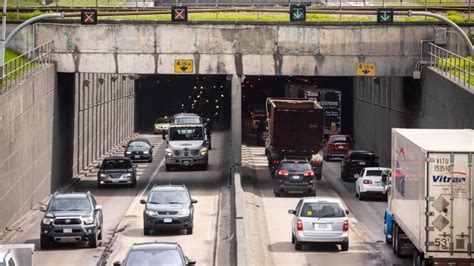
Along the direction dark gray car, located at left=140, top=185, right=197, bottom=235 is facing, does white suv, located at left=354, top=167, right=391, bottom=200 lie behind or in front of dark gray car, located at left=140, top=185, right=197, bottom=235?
behind

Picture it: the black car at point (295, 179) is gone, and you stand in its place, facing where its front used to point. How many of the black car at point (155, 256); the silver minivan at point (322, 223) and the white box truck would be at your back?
3

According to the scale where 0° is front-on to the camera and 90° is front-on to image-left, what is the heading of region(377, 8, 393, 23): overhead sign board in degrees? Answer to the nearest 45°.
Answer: approximately 0°

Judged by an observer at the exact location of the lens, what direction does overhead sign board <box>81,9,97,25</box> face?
facing the viewer

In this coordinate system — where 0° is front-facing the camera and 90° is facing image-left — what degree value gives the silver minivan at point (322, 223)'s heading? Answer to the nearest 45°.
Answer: approximately 180°

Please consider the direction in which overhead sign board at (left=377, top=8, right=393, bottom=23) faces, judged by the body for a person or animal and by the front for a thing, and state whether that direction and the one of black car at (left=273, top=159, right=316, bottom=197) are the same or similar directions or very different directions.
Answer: very different directions

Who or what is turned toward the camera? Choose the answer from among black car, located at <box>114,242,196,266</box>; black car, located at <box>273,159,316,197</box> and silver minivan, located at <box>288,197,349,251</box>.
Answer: black car, located at <box>114,242,196,266</box>

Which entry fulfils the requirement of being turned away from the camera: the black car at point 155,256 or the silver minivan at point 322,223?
the silver minivan

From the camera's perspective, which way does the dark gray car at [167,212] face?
toward the camera

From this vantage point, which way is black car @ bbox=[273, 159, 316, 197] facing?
away from the camera

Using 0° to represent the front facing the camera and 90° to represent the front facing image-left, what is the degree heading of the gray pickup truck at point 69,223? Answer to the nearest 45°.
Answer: approximately 0°

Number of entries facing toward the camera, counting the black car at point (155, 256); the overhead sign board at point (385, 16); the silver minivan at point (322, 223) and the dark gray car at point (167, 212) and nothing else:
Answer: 3

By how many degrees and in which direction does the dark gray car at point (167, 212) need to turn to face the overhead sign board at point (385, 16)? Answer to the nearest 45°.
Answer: approximately 135° to its left

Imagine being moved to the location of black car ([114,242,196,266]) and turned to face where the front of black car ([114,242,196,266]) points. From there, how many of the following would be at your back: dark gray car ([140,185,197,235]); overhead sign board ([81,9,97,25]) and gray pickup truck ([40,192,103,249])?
3
